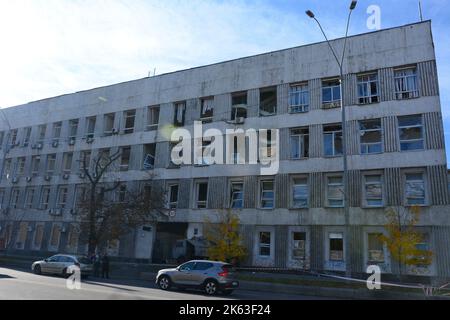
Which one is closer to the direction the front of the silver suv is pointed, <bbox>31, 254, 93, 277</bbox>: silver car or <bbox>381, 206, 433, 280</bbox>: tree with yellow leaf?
the silver car

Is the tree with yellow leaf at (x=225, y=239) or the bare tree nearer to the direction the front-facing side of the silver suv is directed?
the bare tree

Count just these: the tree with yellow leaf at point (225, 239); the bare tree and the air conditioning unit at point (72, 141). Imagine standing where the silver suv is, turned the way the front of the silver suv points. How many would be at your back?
0

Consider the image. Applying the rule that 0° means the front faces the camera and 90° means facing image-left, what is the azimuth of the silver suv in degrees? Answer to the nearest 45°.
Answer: approximately 135°

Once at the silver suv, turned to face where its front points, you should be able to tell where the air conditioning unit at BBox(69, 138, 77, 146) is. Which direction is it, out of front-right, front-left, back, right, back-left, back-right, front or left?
front

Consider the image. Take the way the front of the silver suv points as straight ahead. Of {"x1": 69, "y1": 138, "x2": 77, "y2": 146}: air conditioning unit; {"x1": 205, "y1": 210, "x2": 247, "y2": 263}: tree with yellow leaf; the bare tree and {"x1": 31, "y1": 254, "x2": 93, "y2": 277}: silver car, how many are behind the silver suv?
0

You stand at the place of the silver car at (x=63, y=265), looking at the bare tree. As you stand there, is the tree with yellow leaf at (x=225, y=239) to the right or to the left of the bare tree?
right

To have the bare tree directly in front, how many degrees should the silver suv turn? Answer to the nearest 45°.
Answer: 0° — it already faces it

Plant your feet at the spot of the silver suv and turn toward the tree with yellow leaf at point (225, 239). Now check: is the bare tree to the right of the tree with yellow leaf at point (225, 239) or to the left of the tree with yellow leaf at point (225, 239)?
left

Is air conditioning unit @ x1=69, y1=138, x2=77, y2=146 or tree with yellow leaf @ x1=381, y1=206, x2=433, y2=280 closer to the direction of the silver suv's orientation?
the air conditioning unit

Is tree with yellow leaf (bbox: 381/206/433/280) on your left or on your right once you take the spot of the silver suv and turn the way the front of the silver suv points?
on your right

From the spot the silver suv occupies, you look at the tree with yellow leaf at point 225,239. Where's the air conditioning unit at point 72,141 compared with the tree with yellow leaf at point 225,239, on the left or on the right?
left

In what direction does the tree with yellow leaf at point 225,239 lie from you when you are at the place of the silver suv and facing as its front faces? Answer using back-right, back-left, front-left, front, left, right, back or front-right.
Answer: front-right

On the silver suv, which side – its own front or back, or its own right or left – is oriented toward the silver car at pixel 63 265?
front
